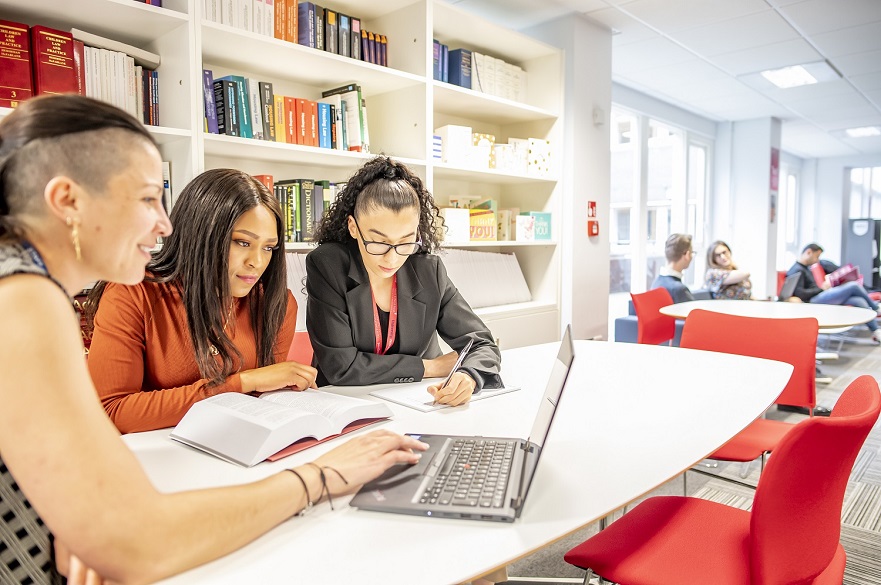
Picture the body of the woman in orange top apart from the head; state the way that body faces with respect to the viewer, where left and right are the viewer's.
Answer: facing the viewer and to the right of the viewer

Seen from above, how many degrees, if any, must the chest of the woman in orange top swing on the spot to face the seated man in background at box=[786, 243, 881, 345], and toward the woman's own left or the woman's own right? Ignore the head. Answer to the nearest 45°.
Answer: approximately 90° to the woman's own left

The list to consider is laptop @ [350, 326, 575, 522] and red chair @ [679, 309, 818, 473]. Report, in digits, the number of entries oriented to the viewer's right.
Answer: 0

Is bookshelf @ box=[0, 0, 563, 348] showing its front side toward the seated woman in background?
no

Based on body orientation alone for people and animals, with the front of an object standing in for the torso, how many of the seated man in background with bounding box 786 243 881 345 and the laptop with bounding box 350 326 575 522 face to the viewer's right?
1

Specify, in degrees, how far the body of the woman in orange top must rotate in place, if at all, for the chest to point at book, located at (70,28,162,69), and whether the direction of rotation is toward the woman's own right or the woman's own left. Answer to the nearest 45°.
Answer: approximately 135° to the woman's own left

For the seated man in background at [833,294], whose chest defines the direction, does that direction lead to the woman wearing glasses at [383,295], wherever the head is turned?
no

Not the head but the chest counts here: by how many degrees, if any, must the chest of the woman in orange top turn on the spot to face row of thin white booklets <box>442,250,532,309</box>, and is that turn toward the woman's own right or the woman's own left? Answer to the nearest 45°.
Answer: approximately 90° to the woman's own left

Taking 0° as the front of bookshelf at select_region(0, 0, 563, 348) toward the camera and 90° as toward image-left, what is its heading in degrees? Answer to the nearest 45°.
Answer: approximately 315°

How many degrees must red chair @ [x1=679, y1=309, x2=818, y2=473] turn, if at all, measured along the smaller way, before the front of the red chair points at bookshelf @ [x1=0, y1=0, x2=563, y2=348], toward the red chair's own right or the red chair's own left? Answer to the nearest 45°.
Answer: approximately 45° to the red chair's own right

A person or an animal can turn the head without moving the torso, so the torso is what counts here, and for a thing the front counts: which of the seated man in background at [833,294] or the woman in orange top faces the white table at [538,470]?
the woman in orange top

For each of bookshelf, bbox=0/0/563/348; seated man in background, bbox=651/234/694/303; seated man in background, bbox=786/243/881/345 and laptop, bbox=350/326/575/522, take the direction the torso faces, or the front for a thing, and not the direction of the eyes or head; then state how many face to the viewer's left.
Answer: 1

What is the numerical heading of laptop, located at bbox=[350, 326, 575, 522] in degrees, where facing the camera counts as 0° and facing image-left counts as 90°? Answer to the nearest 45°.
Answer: approximately 90°

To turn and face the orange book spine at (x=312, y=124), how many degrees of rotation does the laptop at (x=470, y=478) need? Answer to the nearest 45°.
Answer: approximately 90° to its right

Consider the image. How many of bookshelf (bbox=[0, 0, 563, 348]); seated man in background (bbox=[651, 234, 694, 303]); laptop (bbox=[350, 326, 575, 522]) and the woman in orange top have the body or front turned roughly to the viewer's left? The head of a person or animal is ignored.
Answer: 1

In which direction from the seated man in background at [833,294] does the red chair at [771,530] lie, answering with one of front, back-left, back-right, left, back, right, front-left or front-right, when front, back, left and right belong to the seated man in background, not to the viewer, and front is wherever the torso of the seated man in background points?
right

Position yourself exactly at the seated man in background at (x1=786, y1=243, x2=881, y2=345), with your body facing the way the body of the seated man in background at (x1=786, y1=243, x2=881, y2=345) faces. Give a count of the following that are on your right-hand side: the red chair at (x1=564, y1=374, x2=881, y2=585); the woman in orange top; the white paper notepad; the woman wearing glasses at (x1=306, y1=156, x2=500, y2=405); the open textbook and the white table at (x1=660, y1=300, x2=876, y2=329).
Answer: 6

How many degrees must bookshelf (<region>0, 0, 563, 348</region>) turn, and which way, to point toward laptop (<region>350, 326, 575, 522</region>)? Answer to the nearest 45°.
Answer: approximately 45° to its right
